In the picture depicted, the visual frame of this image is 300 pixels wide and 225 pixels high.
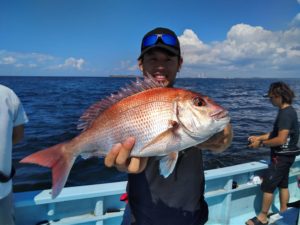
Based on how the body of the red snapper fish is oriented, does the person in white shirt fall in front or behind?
behind

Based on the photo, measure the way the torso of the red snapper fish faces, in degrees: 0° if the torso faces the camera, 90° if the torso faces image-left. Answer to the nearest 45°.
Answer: approximately 270°
